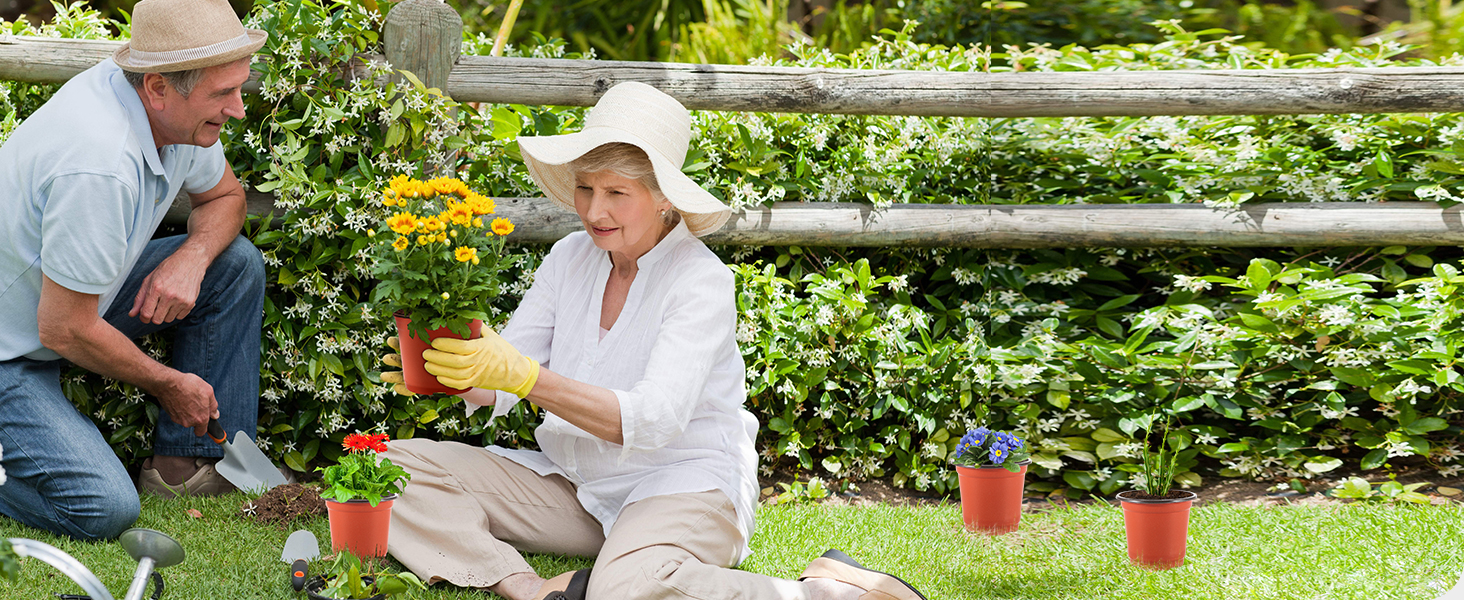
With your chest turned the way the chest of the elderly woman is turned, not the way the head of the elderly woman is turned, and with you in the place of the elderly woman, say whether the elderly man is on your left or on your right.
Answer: on your right

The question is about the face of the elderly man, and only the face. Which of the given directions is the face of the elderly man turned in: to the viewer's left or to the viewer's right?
to the viewer's right

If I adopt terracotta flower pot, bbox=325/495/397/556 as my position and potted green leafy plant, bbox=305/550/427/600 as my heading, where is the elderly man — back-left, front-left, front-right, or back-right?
back-right

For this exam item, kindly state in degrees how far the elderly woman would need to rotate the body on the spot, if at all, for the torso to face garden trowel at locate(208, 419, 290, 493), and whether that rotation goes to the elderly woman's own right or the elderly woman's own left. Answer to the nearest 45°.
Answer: approximately 90° to the elderly woman's own right

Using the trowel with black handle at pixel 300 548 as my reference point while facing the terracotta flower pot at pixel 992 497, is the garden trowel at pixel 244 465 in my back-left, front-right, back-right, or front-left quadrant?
back-left

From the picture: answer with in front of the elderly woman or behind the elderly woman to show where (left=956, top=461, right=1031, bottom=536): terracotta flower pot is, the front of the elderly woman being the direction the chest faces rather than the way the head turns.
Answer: behind

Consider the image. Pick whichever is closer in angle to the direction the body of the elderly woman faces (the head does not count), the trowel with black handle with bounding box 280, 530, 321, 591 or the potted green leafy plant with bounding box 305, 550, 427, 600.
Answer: the potted green leafy plant

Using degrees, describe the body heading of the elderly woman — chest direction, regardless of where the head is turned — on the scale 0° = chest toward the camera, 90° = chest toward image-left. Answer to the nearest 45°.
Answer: approximately 45°

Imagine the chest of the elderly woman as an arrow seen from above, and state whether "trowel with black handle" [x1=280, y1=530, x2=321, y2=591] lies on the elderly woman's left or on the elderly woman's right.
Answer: on the elderly woman's right

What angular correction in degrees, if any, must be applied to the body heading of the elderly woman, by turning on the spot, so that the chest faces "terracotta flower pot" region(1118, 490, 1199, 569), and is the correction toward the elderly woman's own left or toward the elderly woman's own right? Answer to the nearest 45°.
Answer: approximately 135° to the elderly woman's own left
